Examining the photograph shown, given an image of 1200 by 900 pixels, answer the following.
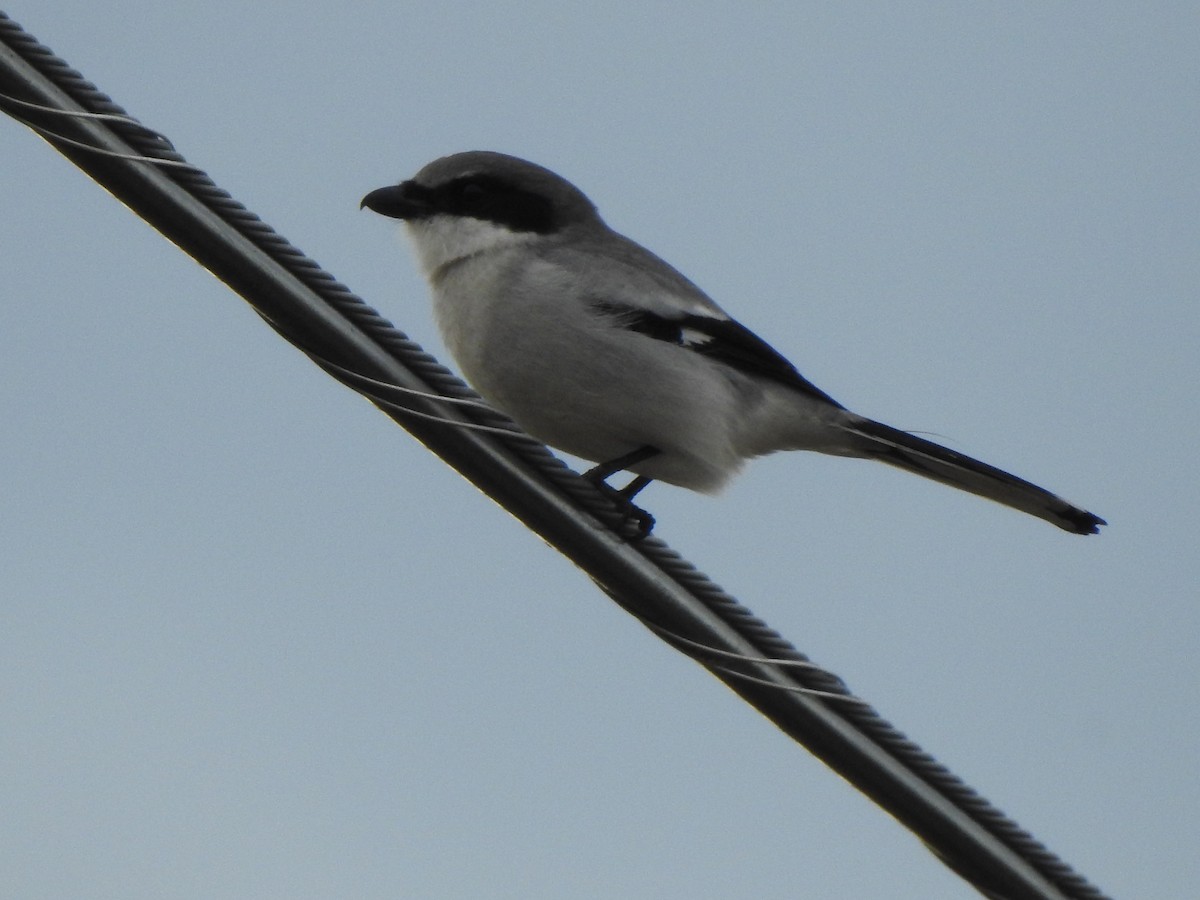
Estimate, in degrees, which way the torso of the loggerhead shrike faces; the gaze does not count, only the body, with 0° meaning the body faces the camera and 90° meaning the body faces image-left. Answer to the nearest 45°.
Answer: approximately 90°
